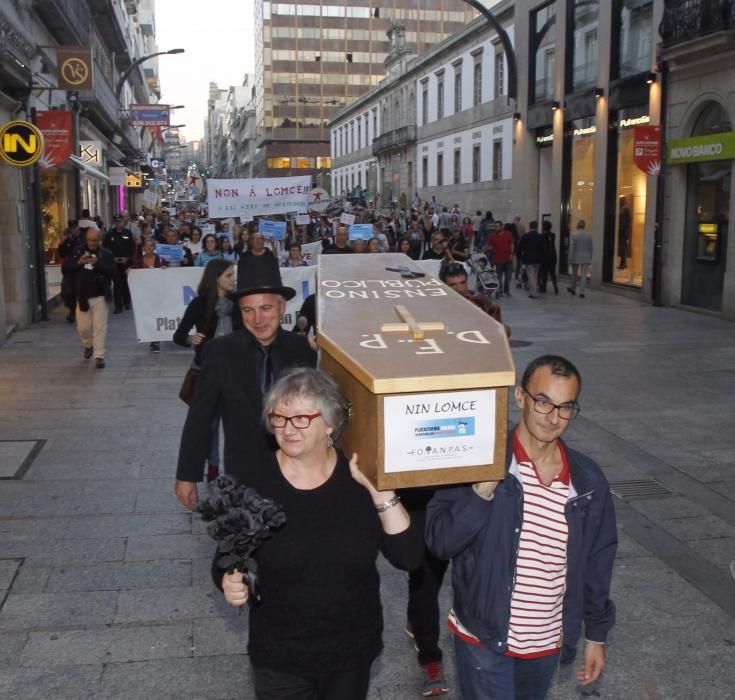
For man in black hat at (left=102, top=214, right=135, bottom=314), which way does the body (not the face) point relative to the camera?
toward the camera

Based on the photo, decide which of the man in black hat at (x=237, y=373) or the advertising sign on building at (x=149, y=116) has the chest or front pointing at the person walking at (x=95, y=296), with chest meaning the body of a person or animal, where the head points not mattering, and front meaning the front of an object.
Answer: the advertising sign on building

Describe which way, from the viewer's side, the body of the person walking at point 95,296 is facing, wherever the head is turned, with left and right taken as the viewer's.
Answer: facing the viewer

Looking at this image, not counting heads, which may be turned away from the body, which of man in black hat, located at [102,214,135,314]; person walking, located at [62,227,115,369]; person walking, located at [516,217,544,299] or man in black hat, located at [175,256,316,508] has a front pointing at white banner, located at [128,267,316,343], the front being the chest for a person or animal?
man in black hat, located at [102,214,135,314]

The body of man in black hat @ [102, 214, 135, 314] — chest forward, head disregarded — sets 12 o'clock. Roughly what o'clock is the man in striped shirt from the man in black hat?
The man in striped shirt is roughly at 12 o'clock from the man in black hat.

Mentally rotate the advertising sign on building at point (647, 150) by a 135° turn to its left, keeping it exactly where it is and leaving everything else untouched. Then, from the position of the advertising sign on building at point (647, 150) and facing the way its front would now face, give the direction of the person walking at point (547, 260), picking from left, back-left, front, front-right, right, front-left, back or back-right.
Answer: left
